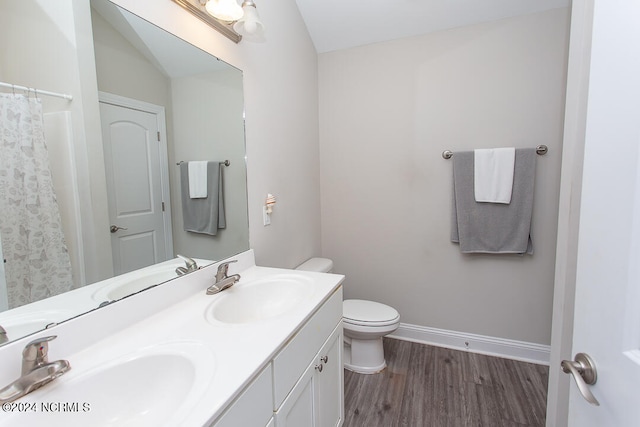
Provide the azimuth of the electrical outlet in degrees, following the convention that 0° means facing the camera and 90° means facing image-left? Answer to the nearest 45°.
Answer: approximately 315°

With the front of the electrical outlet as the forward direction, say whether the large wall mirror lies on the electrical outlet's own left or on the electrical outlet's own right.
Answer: on the electrical outlet's own right

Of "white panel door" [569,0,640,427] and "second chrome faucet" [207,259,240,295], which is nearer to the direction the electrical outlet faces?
the white panel door

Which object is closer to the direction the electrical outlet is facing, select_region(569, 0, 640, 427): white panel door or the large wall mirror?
the white panel door

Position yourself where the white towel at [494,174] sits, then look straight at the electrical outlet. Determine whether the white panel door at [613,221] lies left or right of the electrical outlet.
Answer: left

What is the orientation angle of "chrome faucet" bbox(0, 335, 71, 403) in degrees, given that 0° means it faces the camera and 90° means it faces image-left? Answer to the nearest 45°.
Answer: approximately 315°

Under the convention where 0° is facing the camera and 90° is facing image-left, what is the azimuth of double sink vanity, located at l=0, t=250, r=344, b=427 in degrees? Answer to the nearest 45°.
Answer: approximately 315°

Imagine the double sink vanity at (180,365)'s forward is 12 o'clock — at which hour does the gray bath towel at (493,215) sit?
The gray bath towel is roughly at 10 o'clock from the double sink vanity.

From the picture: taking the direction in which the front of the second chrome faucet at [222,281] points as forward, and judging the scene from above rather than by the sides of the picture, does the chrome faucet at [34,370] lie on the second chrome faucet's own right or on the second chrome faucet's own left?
on the second chrome faucet's own right
